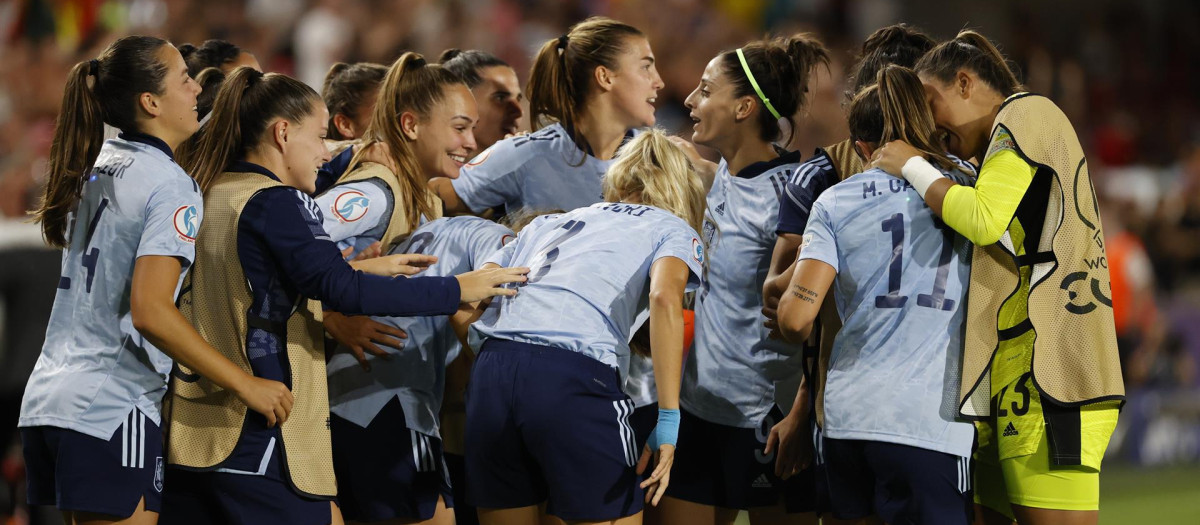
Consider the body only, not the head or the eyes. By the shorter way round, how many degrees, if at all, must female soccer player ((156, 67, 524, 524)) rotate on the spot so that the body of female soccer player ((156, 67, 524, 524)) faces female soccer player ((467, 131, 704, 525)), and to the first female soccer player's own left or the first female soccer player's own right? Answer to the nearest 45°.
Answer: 0° — they already face them

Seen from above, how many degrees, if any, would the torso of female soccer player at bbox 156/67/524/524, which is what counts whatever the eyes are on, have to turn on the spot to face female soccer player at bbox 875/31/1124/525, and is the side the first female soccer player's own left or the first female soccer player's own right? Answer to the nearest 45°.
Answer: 0° — they already face them

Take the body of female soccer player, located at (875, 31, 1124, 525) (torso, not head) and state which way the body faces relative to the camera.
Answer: to the viewer's left

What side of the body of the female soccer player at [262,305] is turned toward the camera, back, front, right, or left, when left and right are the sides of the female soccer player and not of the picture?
right

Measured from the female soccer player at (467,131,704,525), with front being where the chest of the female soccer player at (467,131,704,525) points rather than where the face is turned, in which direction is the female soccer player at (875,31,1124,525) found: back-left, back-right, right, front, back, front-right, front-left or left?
front-right

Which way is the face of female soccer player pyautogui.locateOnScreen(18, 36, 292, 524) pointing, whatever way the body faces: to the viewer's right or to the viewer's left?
to the viewer's right

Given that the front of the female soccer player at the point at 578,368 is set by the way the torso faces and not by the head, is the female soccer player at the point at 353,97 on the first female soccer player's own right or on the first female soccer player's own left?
on the first female soccer player's own left

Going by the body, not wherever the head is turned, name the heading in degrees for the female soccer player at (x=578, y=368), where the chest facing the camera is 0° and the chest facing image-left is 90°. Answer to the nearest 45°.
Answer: approximately 225°
